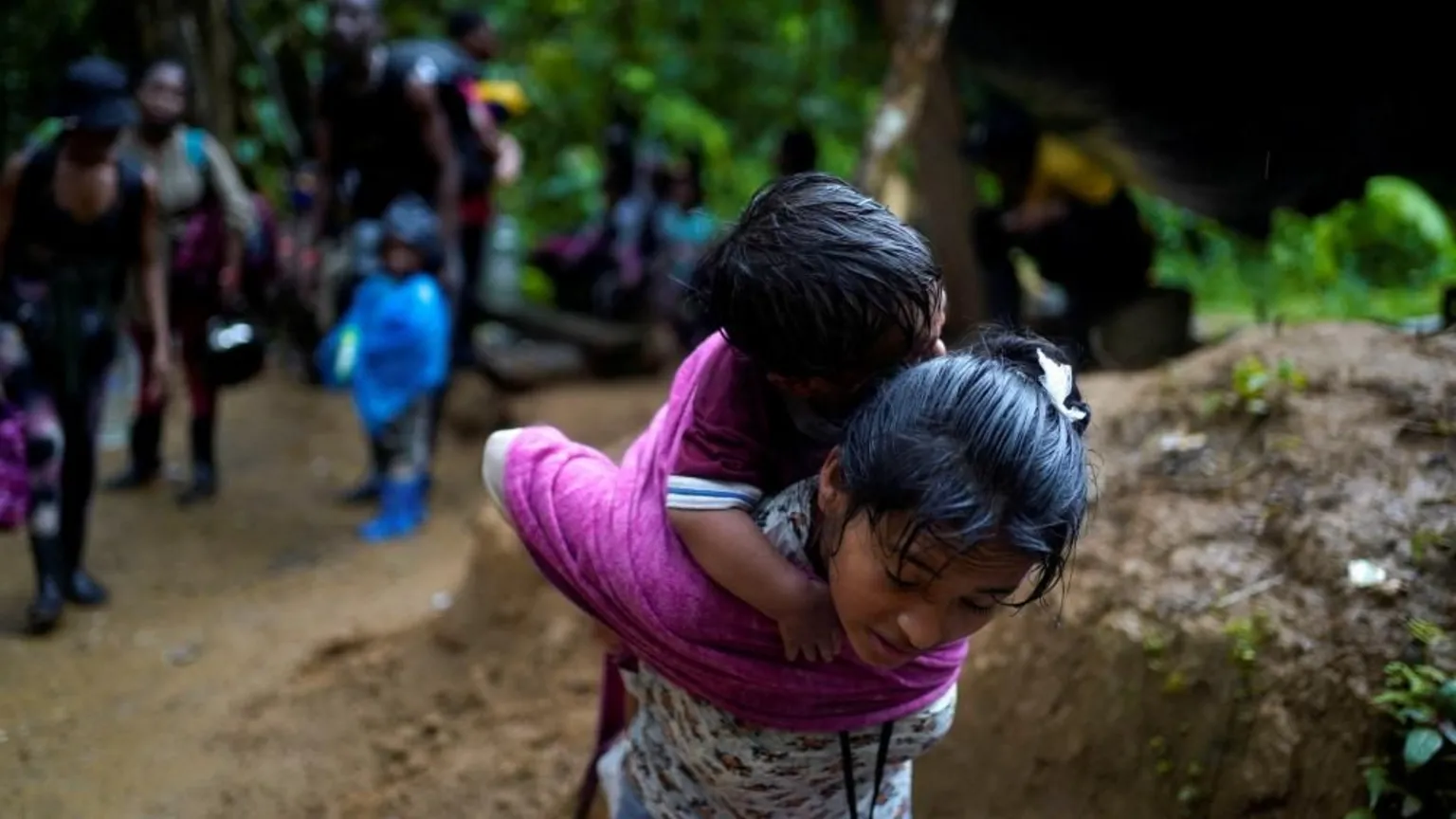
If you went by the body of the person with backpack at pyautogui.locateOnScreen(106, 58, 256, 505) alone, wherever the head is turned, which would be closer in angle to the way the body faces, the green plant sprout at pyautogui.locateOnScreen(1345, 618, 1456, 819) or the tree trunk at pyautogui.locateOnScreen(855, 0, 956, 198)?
the green plant sprout

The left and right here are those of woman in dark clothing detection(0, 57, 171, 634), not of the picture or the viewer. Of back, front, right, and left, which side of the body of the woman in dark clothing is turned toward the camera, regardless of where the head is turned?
front

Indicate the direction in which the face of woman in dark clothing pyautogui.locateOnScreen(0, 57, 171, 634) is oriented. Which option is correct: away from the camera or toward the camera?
toward the camera

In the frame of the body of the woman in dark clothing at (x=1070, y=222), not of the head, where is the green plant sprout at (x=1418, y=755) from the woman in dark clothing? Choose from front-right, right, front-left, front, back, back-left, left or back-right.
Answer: left

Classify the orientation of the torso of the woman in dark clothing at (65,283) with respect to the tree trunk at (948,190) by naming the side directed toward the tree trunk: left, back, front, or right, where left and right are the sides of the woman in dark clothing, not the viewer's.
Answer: left

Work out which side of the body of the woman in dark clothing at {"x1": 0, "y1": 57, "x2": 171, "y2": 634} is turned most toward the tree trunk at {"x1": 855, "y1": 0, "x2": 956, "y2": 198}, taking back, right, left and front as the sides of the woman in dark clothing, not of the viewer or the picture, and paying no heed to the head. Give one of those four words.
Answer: left

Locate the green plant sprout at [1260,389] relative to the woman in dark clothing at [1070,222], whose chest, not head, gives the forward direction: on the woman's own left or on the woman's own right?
on the woman's own left

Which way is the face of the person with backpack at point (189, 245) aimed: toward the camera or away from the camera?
toward the camera

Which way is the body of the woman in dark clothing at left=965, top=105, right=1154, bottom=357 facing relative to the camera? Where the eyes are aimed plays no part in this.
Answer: to the viewer's left

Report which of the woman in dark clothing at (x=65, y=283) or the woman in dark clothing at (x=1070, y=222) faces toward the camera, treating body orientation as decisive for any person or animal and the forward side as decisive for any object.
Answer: the woman in dark clothing at (x=65, y=283)

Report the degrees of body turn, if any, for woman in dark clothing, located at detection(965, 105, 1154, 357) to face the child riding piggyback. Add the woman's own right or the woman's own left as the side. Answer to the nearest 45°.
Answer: approximately 90° to the woman's own left

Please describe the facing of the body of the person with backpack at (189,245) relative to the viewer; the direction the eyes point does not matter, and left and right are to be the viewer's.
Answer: facing the viewer and to the left of the viewer

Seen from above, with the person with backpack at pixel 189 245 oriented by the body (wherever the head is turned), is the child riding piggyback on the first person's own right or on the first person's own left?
on the first person's own left

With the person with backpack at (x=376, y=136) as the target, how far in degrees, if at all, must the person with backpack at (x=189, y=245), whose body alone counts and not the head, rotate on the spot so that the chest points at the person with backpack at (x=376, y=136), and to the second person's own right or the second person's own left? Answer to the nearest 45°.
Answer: approximately 135° to the second person's own left
